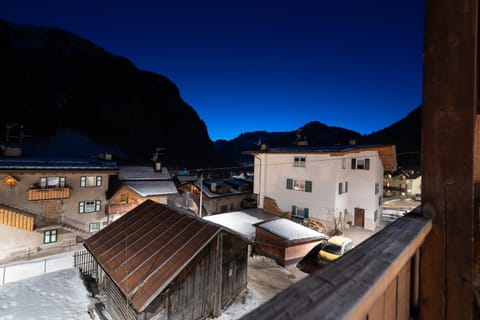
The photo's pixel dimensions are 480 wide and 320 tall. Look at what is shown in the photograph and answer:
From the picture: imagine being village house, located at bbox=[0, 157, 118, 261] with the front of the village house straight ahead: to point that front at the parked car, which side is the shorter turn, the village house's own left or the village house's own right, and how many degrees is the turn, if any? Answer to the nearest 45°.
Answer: approximately 45° to the village house's own left

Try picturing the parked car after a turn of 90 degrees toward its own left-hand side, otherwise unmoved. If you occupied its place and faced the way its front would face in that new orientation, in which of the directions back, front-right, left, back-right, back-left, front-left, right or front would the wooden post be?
front-right

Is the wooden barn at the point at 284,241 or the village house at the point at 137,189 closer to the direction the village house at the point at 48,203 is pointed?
the wooden barn

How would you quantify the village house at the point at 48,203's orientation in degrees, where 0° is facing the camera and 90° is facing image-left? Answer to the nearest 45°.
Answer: approximately 0°

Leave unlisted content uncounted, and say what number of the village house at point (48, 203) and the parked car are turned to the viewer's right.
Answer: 0

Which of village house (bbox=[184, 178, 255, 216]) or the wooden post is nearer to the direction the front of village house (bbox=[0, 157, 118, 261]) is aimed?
the wooden post

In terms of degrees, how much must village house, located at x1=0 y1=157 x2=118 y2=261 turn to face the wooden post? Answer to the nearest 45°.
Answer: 0° — it already faces it

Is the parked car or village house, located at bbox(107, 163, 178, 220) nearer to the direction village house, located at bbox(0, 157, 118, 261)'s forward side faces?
the parked car

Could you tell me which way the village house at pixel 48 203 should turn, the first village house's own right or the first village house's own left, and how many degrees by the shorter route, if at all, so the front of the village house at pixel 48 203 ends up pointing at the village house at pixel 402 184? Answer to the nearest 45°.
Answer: approximately 90° to the first village house's own left

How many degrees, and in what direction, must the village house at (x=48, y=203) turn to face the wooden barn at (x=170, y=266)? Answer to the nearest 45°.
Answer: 0° — it already faces it

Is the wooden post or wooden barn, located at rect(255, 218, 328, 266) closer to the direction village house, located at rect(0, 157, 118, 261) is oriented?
the wooden post

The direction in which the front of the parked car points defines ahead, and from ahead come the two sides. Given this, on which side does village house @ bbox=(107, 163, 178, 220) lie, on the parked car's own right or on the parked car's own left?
on the parked car's own right
